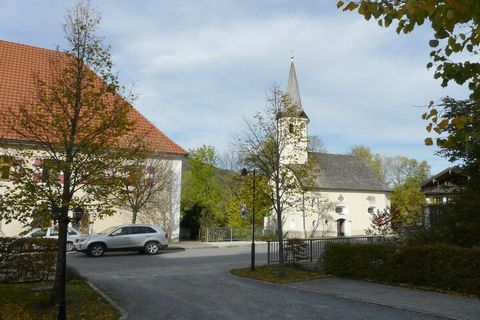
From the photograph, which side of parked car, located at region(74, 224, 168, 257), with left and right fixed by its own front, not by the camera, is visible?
left
